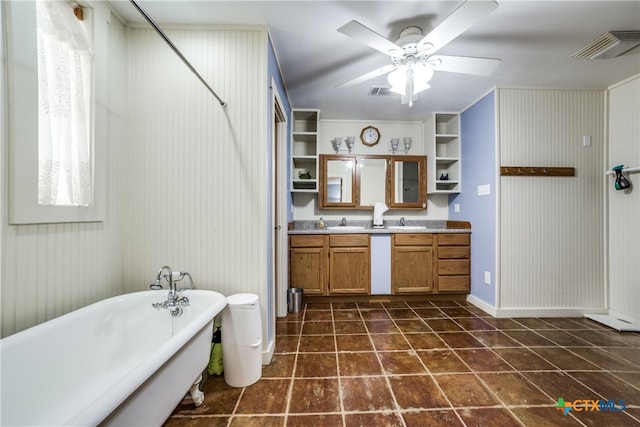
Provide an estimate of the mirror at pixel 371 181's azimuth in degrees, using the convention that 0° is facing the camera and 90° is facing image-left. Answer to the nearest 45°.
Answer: approximately 0°

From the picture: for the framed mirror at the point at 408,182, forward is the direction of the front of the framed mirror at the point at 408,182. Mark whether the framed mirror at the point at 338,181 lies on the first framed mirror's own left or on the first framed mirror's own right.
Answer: on the first framed mirror's own right

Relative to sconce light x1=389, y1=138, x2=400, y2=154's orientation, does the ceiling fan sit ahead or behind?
ahead

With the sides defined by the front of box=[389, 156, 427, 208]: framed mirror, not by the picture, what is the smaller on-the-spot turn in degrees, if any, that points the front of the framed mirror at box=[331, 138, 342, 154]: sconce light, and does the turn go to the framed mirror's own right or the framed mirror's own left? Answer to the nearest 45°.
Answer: approximately 90° to the framed mirror's own right

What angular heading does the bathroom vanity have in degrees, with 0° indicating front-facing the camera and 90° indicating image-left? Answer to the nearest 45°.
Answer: approximately 0°
